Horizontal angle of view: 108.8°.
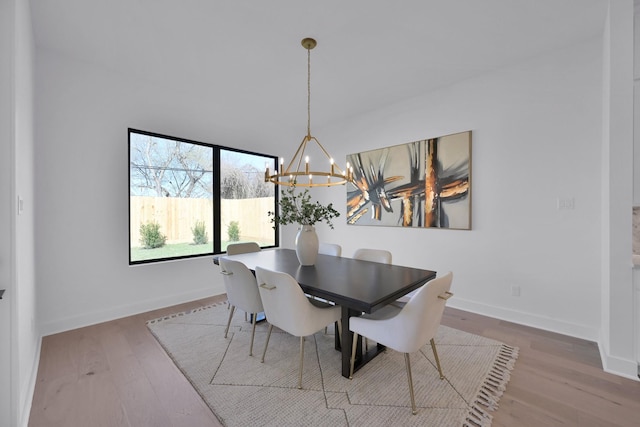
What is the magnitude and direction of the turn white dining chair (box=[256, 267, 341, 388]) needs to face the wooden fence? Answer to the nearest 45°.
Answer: approximately 90° to its left

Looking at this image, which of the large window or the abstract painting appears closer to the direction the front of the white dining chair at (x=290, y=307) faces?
the abstract painting

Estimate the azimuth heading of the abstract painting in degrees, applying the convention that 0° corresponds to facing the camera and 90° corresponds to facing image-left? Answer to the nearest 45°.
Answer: approximately 45°

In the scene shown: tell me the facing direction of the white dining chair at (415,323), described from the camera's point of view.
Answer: facing away from the viewer and to the left of the viewer
